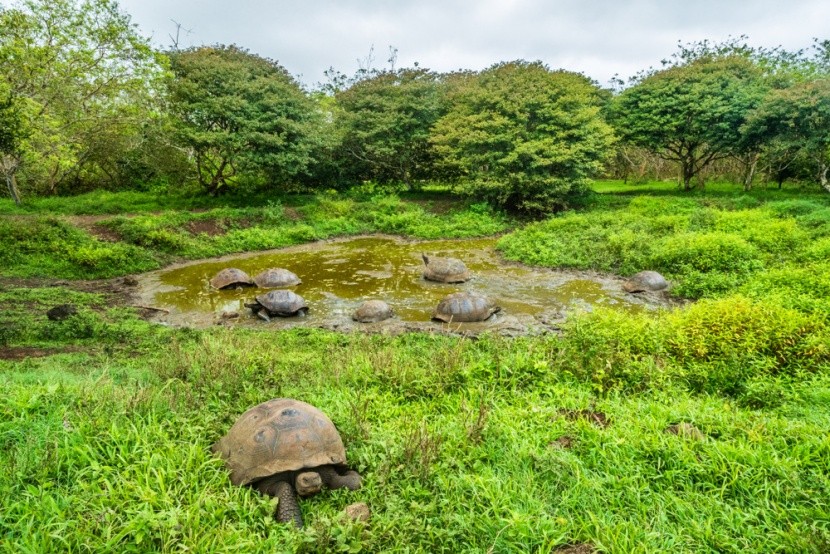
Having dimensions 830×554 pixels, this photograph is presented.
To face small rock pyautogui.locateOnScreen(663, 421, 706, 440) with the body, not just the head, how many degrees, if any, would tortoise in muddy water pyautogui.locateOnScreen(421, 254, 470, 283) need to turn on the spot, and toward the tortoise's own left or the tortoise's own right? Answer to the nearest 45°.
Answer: approximately 90° to the tortoise's own left

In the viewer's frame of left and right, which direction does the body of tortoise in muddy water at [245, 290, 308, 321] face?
facing to the left of the viewer

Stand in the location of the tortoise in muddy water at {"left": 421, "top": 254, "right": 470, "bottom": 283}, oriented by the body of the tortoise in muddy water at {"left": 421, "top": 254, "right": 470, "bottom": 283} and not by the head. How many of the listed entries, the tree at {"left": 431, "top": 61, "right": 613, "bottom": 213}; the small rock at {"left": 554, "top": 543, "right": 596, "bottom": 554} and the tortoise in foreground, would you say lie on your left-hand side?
2

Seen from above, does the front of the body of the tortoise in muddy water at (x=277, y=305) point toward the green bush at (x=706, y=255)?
no

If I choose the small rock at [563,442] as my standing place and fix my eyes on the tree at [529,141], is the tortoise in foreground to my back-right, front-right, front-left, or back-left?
back-left

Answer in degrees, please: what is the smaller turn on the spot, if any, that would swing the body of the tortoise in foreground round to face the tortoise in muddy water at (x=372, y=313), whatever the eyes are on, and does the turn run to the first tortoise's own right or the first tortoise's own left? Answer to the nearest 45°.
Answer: approximately 135° to the first tortoise's own left

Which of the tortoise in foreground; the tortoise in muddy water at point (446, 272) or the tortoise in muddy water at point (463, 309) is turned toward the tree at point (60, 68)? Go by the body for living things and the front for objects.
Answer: the tortoise in muddy water at point (446, 272)

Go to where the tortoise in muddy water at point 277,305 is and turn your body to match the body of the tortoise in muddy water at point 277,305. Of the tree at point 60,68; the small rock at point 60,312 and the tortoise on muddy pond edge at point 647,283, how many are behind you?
1

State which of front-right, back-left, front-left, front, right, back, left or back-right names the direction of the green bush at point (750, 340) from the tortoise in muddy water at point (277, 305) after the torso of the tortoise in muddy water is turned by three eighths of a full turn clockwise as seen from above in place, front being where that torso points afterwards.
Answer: right

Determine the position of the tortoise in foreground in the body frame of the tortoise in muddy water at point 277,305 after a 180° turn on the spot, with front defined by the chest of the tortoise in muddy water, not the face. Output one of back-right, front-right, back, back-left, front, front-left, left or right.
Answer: right

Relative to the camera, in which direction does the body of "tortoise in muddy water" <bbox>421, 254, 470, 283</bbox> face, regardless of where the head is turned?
to the viewer's left

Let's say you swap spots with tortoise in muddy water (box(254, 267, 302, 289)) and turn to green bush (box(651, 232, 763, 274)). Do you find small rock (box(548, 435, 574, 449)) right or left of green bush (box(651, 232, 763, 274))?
right

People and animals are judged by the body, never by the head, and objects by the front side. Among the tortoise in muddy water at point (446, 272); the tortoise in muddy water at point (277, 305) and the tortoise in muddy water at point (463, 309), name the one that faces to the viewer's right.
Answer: the tortoise in muddy water at point (463, 309)

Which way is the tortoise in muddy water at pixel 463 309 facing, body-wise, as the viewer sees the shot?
to the viewer's right

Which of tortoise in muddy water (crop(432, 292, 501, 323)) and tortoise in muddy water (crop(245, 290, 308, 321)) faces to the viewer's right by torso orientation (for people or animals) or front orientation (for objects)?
tortoise in muddy water (crop(432, 292, 501, 323))

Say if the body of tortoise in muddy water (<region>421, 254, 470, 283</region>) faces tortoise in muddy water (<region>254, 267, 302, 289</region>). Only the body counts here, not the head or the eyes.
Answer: yes

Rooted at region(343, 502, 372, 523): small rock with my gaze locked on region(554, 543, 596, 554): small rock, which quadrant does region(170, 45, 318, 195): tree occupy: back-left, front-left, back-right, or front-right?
back-left

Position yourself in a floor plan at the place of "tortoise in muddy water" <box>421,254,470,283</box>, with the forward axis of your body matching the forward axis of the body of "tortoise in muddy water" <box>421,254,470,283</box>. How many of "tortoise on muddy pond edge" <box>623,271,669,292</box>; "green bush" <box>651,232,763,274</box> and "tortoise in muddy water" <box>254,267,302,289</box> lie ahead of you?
1

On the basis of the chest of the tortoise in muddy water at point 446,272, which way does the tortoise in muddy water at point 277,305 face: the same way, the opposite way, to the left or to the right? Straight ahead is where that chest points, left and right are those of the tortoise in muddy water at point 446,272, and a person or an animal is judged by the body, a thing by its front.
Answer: the same way

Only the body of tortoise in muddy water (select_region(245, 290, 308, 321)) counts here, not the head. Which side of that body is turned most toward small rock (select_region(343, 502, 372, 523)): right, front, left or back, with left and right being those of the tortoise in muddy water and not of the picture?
left
